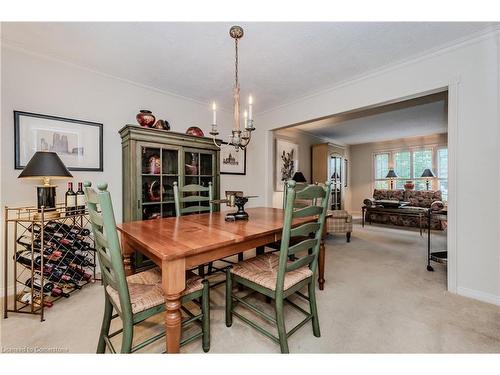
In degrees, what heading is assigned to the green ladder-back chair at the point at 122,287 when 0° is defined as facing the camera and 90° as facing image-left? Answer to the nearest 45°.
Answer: approximately 225°

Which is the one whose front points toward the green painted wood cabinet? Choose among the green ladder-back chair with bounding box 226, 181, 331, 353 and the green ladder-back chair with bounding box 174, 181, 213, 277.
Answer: the green ladder-back chair with bounding box 226, 181, 331, 353

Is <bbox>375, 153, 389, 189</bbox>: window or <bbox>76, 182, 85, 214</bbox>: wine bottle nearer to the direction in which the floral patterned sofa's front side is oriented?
the wine bottle

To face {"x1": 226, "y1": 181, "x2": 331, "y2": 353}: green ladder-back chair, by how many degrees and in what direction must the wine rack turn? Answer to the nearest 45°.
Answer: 0° — it already faces it

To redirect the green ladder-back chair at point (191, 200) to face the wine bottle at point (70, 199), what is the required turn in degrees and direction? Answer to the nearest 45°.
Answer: approximately 135° to its right

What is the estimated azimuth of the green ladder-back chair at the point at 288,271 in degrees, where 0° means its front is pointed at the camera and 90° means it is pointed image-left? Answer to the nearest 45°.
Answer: approximately 135°

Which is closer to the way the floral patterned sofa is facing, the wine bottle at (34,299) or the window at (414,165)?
the wine bottle

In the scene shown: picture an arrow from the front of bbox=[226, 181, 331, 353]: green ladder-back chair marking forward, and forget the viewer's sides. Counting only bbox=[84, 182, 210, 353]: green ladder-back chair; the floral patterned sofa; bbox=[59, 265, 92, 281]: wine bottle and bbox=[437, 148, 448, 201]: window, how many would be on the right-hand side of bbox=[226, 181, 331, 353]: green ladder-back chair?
2

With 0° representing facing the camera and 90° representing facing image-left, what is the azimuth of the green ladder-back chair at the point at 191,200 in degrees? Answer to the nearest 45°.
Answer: approximately 315°

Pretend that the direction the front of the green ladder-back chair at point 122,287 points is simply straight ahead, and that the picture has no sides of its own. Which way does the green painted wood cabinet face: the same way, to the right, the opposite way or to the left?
to the right
